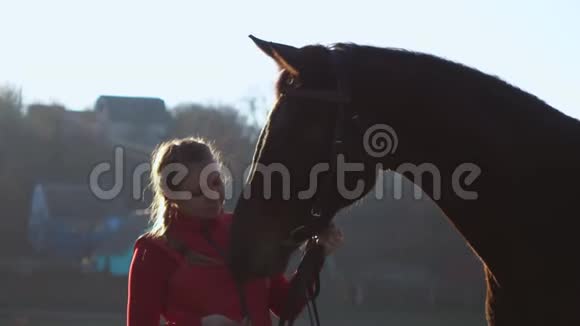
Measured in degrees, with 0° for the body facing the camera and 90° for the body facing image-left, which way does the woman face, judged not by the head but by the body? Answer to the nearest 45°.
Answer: approximately 315°

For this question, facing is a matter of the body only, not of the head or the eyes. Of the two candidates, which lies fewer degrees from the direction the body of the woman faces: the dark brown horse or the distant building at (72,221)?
the dark brown horse

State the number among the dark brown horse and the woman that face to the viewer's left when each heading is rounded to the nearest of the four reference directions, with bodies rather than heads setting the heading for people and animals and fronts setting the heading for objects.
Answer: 1

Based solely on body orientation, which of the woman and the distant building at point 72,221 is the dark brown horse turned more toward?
the woman

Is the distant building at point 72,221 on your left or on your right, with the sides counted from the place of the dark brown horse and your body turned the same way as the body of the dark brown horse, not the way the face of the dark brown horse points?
on your right

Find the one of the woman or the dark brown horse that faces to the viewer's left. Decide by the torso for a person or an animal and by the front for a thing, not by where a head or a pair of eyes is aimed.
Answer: the dark brown horse

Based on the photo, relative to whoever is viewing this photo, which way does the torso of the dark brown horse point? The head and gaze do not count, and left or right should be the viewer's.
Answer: facing to the left of the viewer

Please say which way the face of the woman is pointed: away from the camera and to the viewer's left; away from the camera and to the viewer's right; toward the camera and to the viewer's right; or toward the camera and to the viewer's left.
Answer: toward the camera and to the viewer's right

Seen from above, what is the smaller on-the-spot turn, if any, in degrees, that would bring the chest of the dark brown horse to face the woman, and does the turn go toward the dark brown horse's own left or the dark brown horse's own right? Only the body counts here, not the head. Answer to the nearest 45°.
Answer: approximately 45° to the dark brown horse's own right

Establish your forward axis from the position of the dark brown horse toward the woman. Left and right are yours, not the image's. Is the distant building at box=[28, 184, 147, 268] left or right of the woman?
right
